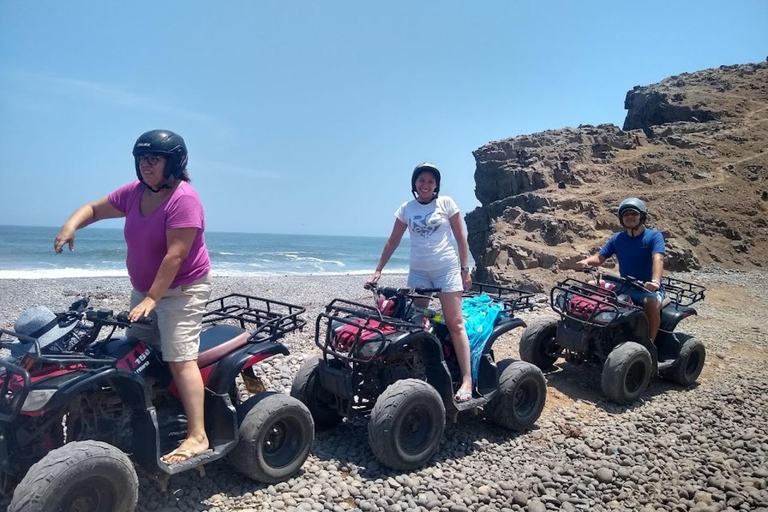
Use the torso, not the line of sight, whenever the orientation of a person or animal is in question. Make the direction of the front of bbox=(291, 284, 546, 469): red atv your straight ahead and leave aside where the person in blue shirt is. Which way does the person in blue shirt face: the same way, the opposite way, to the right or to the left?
the same way

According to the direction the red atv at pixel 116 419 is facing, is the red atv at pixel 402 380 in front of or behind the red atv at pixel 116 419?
behind

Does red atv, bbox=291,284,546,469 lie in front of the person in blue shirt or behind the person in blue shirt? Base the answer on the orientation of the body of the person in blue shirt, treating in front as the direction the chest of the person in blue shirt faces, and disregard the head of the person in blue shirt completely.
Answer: in front

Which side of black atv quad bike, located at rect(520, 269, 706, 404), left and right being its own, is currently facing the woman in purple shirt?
front

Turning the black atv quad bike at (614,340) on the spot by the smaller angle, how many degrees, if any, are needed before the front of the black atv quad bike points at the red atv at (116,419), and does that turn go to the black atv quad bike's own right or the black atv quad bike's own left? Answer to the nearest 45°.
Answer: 0° — it already faces it

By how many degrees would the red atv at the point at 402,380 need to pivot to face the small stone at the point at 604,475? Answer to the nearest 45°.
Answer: approximately 135° to its left

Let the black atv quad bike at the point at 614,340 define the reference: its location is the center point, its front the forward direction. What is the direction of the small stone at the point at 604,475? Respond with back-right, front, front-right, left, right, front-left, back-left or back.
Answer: front-left

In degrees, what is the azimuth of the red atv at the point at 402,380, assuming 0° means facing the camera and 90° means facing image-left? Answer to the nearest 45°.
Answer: approximately 45°

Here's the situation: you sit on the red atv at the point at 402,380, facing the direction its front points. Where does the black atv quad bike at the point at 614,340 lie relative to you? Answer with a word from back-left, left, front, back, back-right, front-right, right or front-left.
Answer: back

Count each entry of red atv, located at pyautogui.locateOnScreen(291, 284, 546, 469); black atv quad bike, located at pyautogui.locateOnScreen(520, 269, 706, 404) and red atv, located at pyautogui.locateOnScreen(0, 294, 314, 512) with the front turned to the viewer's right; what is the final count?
0

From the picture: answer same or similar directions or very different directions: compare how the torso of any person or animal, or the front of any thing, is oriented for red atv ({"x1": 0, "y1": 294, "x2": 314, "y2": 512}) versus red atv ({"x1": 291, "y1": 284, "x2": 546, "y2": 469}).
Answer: same or similar directions

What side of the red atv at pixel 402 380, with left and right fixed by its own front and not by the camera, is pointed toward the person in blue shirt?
back

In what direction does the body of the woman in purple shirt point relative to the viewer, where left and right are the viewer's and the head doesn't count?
facing the viewer and to the left of the viewer

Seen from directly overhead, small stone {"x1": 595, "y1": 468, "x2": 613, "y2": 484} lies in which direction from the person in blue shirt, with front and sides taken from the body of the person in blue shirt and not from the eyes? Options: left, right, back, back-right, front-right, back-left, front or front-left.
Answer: front-left
